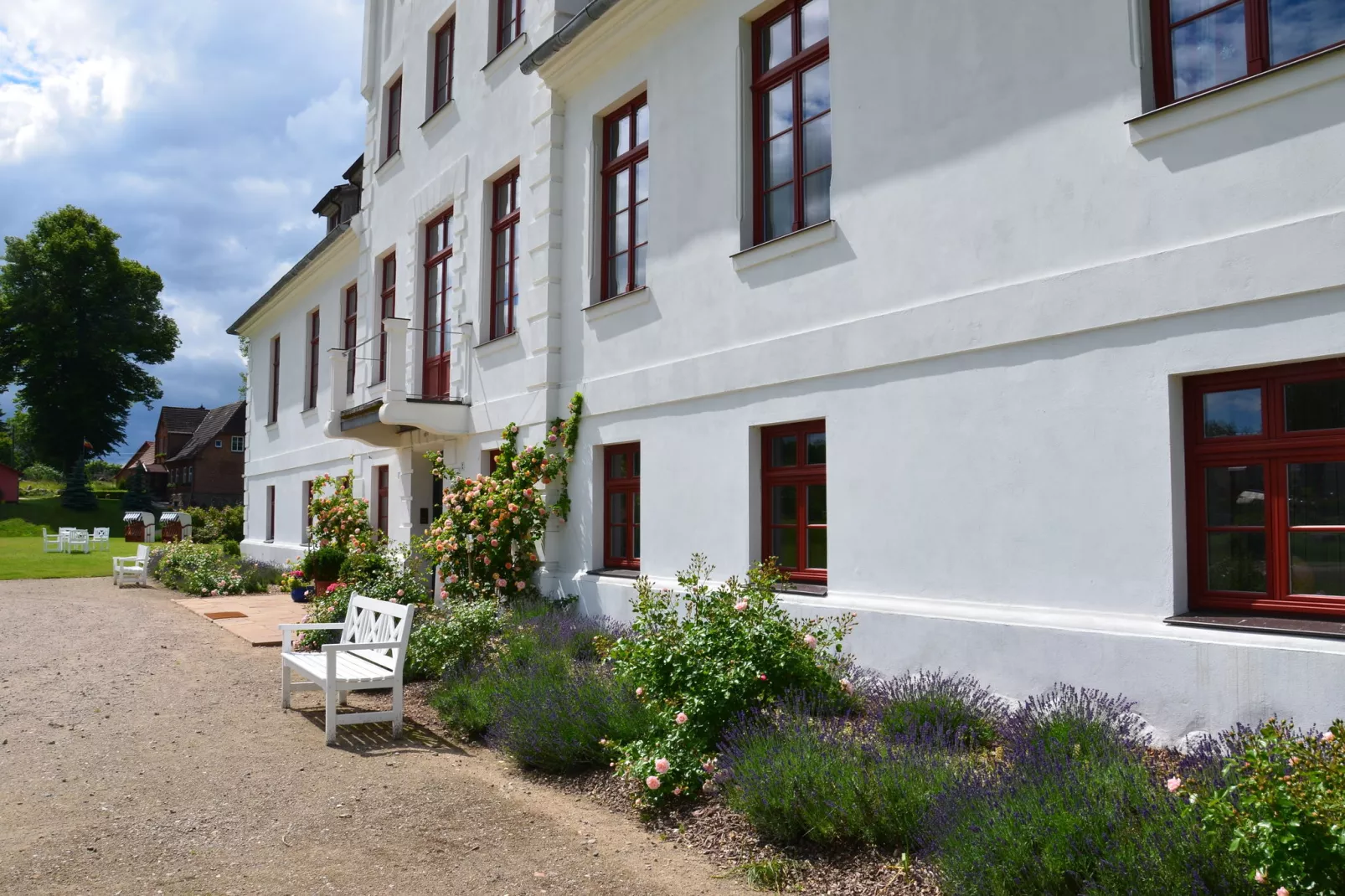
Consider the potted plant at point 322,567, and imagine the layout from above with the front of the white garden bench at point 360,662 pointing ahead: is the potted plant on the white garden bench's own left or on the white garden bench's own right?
on the white garden bench's own right

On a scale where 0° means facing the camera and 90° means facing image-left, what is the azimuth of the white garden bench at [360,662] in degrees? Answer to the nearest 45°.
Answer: approximately 45°

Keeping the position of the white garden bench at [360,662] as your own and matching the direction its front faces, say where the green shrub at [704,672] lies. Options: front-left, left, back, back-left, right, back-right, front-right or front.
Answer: left

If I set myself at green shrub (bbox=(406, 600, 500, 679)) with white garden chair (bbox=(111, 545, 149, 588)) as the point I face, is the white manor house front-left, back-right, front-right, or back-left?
front-right

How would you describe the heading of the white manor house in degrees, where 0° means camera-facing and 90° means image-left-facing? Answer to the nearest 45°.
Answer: approximately 45°

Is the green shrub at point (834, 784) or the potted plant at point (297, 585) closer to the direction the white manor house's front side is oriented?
the green shrub

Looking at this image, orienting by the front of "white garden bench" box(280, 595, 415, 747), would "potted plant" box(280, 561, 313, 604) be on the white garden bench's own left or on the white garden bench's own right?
on the white garden bench's own right
